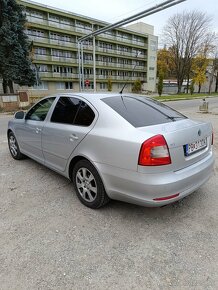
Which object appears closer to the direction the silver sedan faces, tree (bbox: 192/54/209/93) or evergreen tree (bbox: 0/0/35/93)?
the evergreen tree

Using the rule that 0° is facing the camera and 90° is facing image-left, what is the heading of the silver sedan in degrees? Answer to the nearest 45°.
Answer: approximately 135°

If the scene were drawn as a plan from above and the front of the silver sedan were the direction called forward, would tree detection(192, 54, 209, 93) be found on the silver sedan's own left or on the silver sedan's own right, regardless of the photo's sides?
on the silver sedan's own right

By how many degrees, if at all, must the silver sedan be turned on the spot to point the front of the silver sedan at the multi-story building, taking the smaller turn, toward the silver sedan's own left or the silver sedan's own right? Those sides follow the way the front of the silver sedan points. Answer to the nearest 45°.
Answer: approximately 45° to the silver sedan's own right

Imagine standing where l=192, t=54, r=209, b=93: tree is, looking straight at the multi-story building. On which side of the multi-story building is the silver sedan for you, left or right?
left

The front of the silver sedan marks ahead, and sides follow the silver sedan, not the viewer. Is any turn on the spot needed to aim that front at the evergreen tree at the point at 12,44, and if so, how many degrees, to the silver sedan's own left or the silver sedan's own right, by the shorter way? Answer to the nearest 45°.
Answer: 0° — it already faces it
